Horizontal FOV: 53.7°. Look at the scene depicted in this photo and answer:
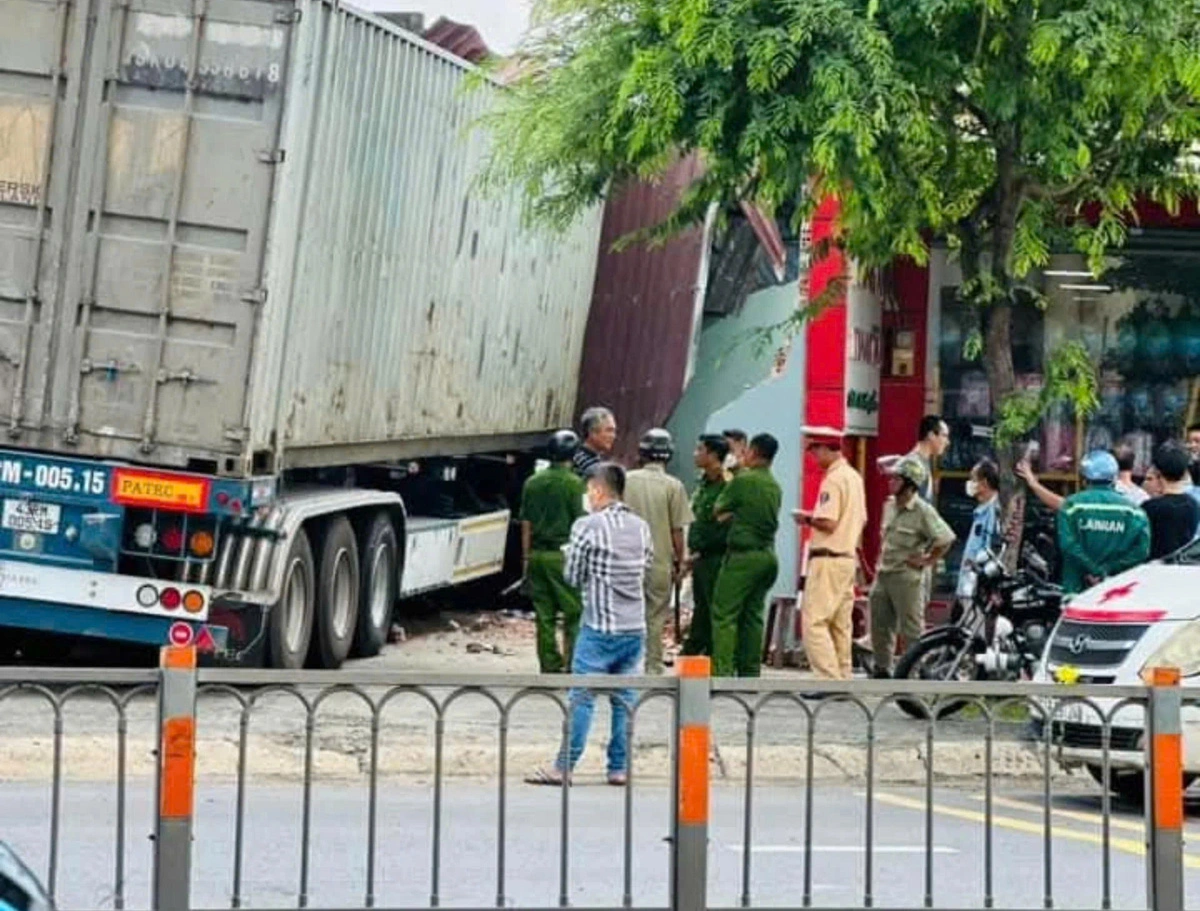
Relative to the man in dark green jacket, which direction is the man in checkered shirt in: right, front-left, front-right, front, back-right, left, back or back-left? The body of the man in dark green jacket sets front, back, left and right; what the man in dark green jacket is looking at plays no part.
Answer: back-left

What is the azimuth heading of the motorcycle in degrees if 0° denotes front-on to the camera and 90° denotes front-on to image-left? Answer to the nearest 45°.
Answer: approximately 45°

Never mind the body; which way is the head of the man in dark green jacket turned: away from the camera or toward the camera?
away from the camera

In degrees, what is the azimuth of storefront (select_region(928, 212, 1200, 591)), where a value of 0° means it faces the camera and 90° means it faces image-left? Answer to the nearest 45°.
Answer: approximately 0°

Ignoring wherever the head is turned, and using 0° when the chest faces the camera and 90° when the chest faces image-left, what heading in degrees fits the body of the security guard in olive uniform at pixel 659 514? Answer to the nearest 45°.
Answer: approximately 180°

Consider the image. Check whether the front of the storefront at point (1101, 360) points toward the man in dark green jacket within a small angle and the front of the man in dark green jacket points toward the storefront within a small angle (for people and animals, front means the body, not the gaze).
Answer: yes
